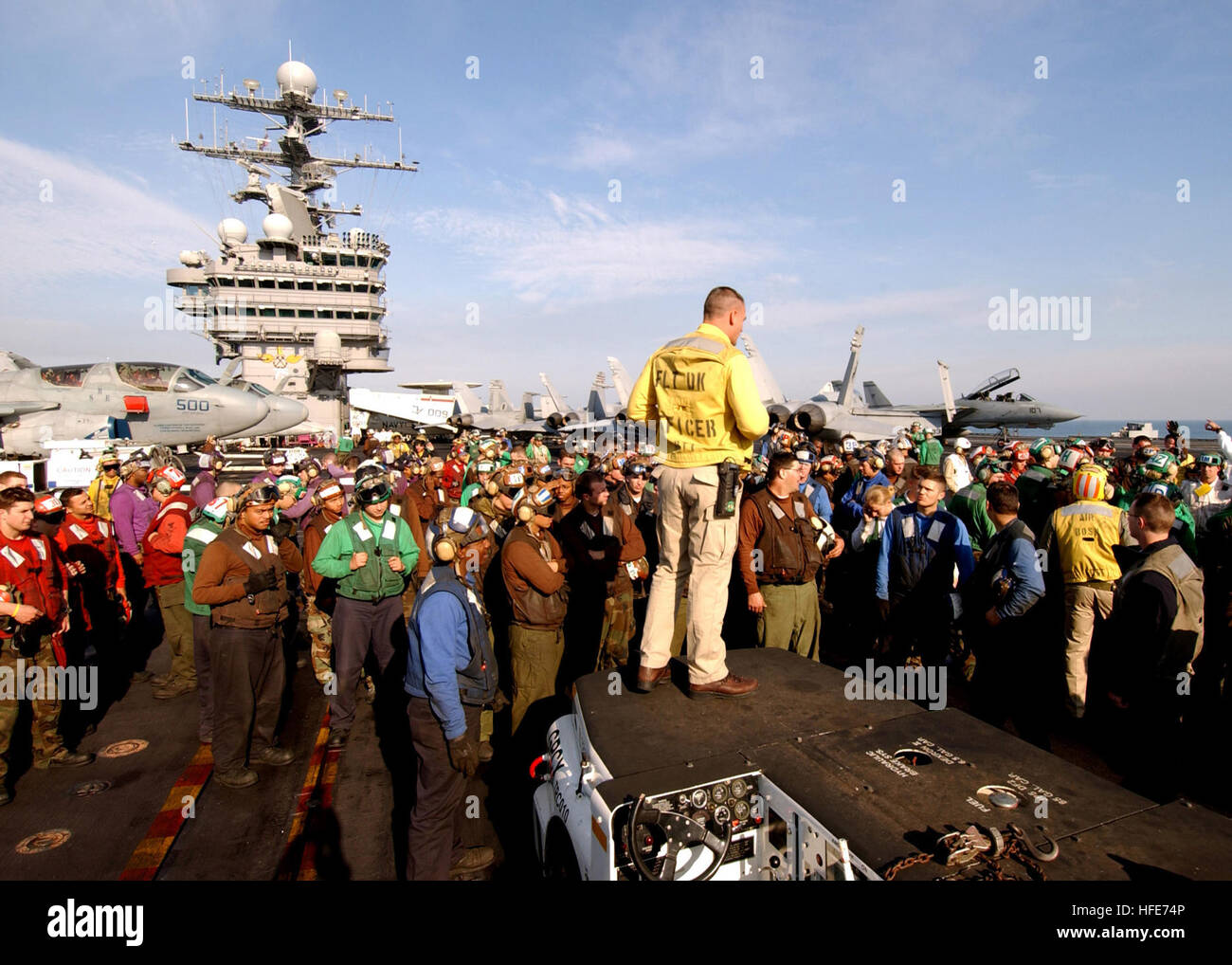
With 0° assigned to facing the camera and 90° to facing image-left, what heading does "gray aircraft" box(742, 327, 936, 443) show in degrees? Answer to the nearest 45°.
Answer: approximately 225°

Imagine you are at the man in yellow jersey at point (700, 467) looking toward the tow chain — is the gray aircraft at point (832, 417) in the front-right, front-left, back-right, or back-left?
back-left

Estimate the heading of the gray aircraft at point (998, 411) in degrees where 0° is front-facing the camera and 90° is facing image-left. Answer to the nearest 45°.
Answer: approximately 270°

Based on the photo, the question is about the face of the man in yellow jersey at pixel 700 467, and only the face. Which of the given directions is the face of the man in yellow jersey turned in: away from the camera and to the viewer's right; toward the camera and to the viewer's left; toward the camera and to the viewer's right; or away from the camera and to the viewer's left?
away from the camera and to the viewer's right

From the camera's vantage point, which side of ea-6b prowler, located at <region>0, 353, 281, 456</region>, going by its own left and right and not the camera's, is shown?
right

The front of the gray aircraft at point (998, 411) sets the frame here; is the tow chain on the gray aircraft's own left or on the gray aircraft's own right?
on the gray aircraft's own right

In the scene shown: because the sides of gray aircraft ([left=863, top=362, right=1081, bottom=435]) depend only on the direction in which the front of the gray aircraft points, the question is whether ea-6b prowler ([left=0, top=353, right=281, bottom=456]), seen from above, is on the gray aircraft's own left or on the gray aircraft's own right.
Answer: on the gray aircraft's own right
